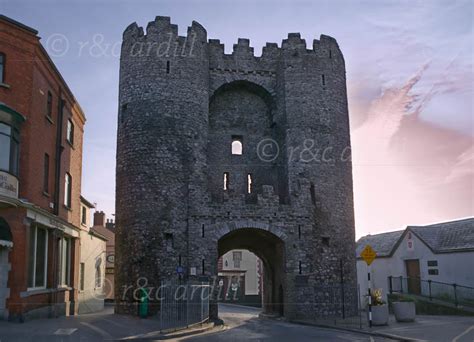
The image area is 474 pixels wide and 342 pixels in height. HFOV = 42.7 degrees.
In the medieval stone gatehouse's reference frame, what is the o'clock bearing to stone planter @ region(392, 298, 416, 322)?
The stone planter is roughly at 10 o'clock from the medieval stone gatehouse.

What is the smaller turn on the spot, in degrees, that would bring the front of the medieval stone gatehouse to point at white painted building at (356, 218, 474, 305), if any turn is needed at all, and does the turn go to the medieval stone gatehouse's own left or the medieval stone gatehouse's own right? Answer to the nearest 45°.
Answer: approximately 135° to the medieval stone gatehouse's own left

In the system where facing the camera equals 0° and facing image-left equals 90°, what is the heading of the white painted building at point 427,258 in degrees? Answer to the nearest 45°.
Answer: approximately 45°

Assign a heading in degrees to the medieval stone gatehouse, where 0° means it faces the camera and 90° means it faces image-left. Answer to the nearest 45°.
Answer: approximately 0°

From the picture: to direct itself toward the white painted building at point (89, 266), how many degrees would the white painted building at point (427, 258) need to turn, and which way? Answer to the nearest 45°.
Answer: approximately 45° to its right

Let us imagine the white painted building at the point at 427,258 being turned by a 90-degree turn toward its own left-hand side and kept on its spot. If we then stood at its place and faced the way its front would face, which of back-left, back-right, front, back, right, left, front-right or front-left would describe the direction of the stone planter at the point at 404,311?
front-right

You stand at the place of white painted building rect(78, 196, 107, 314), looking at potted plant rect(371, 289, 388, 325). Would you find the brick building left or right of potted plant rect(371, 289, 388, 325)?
right
